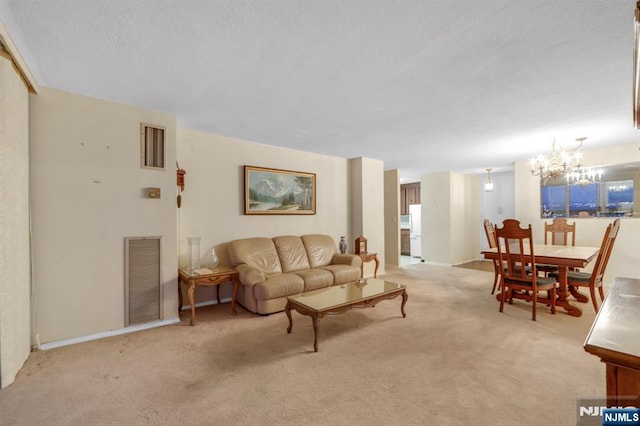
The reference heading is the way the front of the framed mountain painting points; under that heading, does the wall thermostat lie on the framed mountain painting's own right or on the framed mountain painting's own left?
on the framed mountain painting's own right

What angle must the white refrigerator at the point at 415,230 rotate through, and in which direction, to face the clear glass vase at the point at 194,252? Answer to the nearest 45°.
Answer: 0° — it already faces it

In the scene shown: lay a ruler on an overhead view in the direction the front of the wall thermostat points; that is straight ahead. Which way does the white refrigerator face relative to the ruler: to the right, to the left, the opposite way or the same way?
to the right

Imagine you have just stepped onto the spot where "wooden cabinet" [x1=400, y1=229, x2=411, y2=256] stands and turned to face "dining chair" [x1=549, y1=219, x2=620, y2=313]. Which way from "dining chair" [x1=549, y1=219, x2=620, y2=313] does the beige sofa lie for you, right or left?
right

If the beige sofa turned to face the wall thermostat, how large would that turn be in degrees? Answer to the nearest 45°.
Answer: approximately 90° to its right

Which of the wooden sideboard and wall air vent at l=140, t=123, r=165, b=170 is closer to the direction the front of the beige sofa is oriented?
the wooden sideboard

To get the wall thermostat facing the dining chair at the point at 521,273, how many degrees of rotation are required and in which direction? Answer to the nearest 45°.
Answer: approximately 45° to its left

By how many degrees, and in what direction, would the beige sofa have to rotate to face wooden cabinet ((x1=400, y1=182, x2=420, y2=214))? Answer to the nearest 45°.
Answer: approximately 90° to its left

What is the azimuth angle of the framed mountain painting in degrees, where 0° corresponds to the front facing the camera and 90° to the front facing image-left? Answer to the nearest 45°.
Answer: approximately 315°

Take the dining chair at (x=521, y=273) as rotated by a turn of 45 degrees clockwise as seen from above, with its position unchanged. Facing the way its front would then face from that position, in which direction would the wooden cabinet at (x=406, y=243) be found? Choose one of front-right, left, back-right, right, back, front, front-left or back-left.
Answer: back-left

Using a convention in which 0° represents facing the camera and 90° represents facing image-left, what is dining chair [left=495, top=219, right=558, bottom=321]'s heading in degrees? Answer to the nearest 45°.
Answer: approximately 225°

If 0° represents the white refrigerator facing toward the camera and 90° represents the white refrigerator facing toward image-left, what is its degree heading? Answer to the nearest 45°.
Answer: approximately 45°
